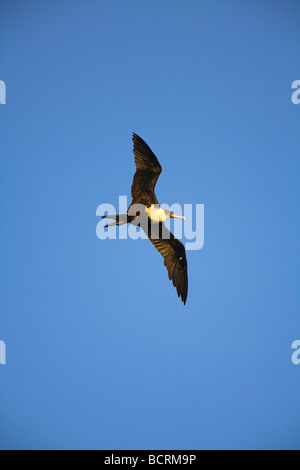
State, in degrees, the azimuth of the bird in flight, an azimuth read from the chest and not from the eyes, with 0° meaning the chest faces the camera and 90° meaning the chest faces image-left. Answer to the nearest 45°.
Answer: approximately 270°
